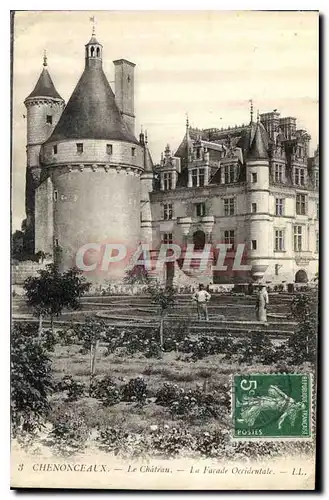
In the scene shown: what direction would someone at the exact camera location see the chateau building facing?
facing the viewer and to the left of the viewer
